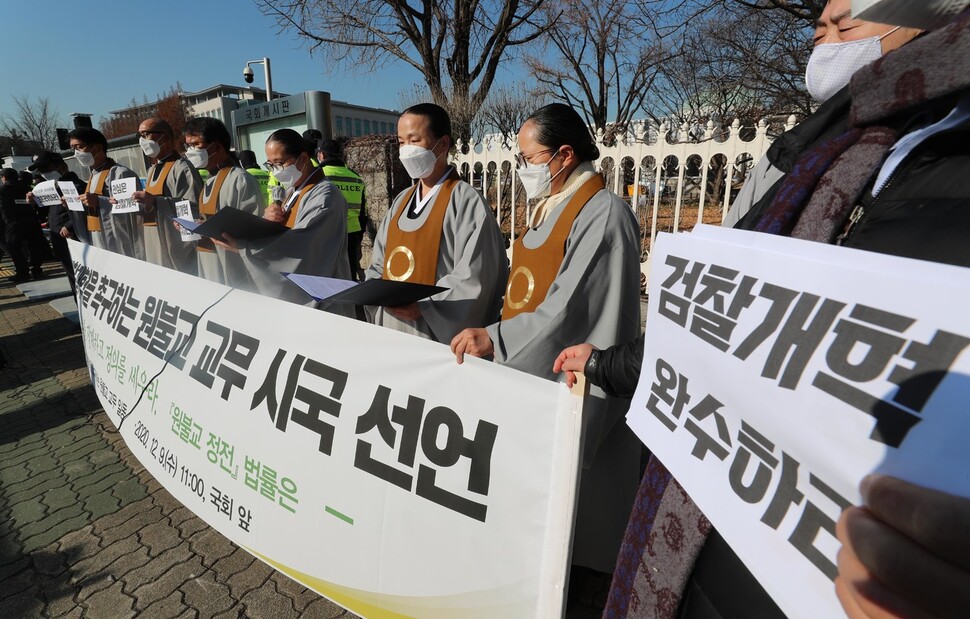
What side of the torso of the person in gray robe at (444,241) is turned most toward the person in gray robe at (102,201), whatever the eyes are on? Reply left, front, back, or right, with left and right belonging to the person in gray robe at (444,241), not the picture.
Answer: right

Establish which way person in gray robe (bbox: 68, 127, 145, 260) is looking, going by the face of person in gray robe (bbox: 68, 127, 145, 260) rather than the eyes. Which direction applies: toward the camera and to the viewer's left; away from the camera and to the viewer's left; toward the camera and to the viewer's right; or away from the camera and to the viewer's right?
toward the camera and to the viewer's left

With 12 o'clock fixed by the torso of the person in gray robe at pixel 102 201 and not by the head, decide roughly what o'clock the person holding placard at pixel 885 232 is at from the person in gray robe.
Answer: The person holding placard is roughly at 10 o'clock from the person in gray robe.

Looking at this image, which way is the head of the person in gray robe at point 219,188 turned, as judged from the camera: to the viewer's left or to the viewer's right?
to the viewer's left

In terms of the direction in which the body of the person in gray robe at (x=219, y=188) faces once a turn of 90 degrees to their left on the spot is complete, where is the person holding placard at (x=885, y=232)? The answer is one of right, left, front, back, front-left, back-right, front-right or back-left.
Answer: front-right

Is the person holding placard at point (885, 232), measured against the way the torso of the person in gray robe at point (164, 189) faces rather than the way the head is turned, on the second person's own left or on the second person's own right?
on the second person's own left

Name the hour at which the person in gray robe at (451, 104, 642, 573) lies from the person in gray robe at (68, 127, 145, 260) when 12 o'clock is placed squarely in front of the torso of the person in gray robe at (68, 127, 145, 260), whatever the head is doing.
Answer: the person in gray robe at (451, 104, 642, 573) is roughly at 10 o'clock from the person in gray robe at (68, 127, 145, 260).

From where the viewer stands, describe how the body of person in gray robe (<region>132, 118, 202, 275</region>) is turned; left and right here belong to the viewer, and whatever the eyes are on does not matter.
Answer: facing the viewer and to the left of the viewer

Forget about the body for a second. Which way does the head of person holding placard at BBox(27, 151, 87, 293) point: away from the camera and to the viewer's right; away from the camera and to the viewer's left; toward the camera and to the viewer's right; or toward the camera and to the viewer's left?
toward the camera and to the viewer's left

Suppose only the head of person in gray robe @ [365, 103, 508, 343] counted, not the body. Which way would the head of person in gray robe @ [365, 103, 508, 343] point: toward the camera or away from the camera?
toward the camera

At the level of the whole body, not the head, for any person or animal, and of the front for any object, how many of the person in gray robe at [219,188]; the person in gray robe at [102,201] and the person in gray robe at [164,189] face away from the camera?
0

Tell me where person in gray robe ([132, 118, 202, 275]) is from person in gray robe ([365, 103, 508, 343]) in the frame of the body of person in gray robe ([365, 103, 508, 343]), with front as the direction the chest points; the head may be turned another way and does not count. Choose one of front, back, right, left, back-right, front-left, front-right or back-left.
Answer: right

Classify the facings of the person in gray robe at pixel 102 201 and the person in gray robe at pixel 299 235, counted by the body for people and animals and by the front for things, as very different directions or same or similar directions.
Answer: same or similar directions

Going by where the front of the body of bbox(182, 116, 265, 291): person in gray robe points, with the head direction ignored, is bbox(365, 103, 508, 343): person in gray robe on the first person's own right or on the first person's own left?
on the first person's own left

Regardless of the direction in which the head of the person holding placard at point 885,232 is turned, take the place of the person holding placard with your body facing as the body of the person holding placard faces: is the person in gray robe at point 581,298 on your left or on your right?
on your right

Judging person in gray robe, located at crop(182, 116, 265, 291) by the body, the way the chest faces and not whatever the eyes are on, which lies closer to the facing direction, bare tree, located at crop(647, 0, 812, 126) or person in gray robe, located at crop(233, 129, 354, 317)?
the person in gray robe

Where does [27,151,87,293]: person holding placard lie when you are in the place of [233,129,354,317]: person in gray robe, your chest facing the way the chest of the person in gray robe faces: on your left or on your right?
on your right
